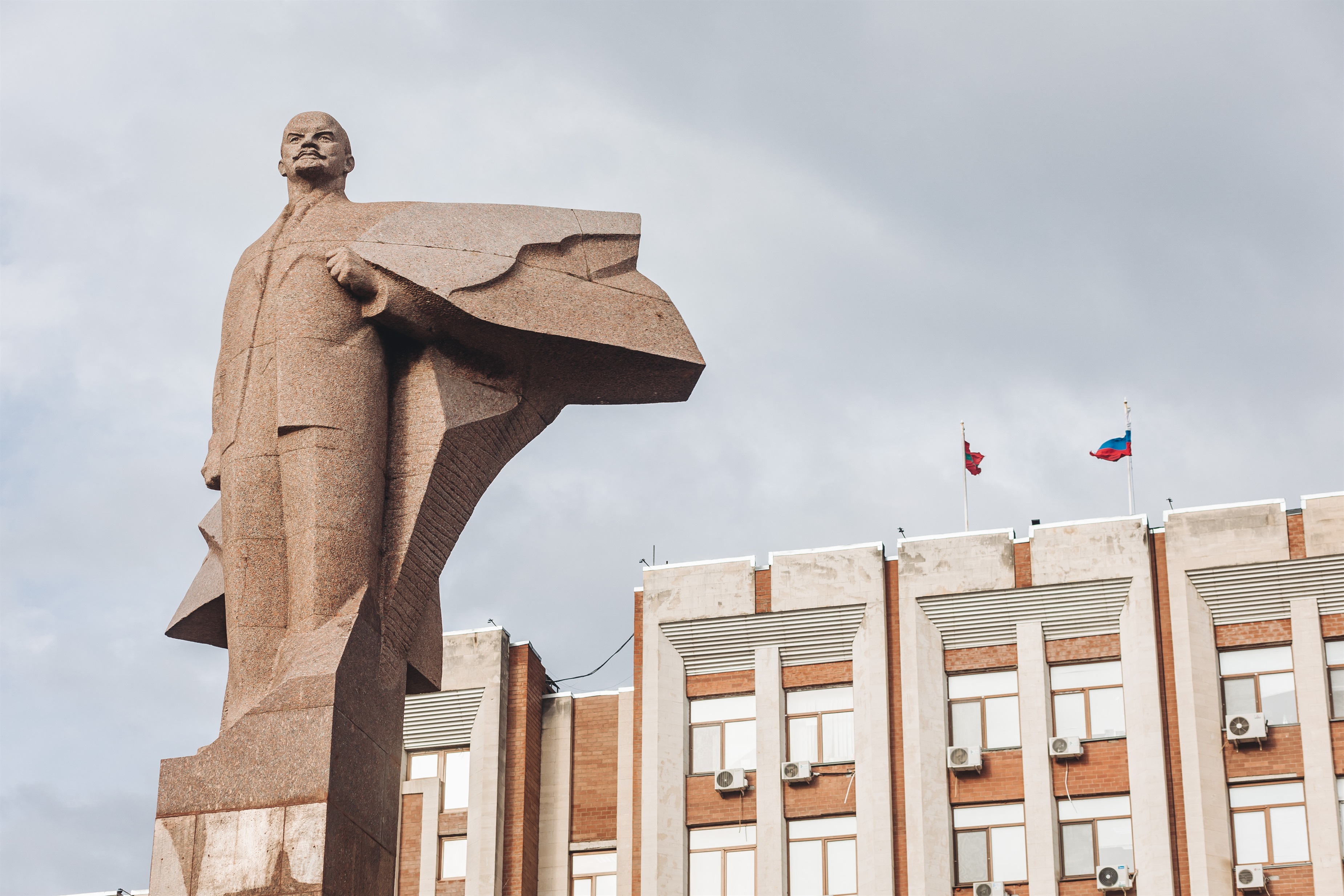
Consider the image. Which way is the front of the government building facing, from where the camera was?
facing the viewer

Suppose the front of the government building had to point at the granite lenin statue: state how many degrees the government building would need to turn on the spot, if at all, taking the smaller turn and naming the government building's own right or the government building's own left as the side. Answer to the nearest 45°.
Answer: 0° — it already faces it
